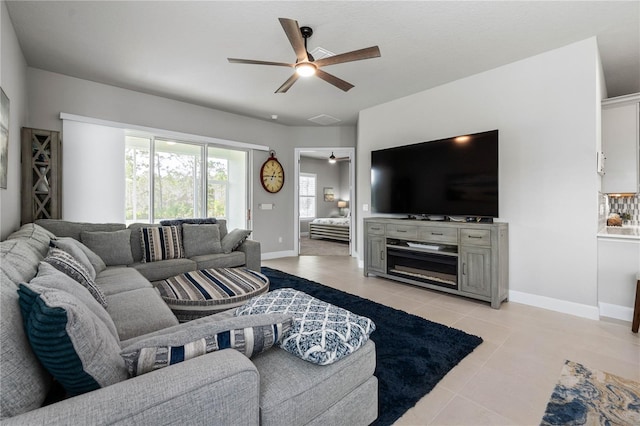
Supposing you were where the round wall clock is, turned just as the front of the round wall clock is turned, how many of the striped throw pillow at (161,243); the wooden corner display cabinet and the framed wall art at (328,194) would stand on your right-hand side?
2

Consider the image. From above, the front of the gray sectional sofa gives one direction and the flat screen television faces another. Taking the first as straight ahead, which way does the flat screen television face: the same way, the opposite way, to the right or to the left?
the opposite way

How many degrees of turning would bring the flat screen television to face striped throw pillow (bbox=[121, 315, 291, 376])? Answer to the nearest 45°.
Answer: approximately 45° to its left

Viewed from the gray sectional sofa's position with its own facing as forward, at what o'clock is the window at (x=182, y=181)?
The window is roughly at 9 o'clock from the gray sectional sofa.

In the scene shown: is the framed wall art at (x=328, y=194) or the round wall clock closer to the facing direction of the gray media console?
the round wall clock

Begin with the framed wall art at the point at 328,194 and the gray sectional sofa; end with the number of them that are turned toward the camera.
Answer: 1

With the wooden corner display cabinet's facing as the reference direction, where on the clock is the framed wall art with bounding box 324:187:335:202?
The framed wall art is roughly at 10 o'clock from the wooden corner display cabinet.

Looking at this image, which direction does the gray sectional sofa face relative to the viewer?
to the viewer's right

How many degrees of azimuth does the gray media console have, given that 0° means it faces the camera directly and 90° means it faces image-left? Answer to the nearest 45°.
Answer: approximately 45°
